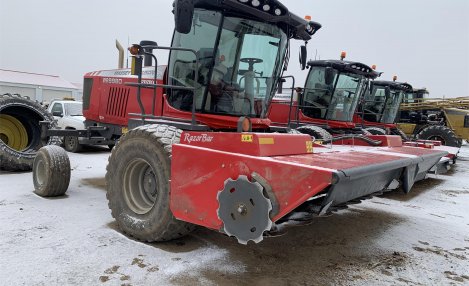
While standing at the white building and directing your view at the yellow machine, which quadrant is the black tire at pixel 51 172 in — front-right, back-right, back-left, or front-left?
front-right

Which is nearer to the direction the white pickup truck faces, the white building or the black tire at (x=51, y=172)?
the black tire

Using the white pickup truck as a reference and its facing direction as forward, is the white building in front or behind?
behind

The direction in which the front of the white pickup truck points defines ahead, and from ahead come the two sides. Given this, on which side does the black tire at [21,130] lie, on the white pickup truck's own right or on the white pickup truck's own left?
on the white pickup truck's own right
